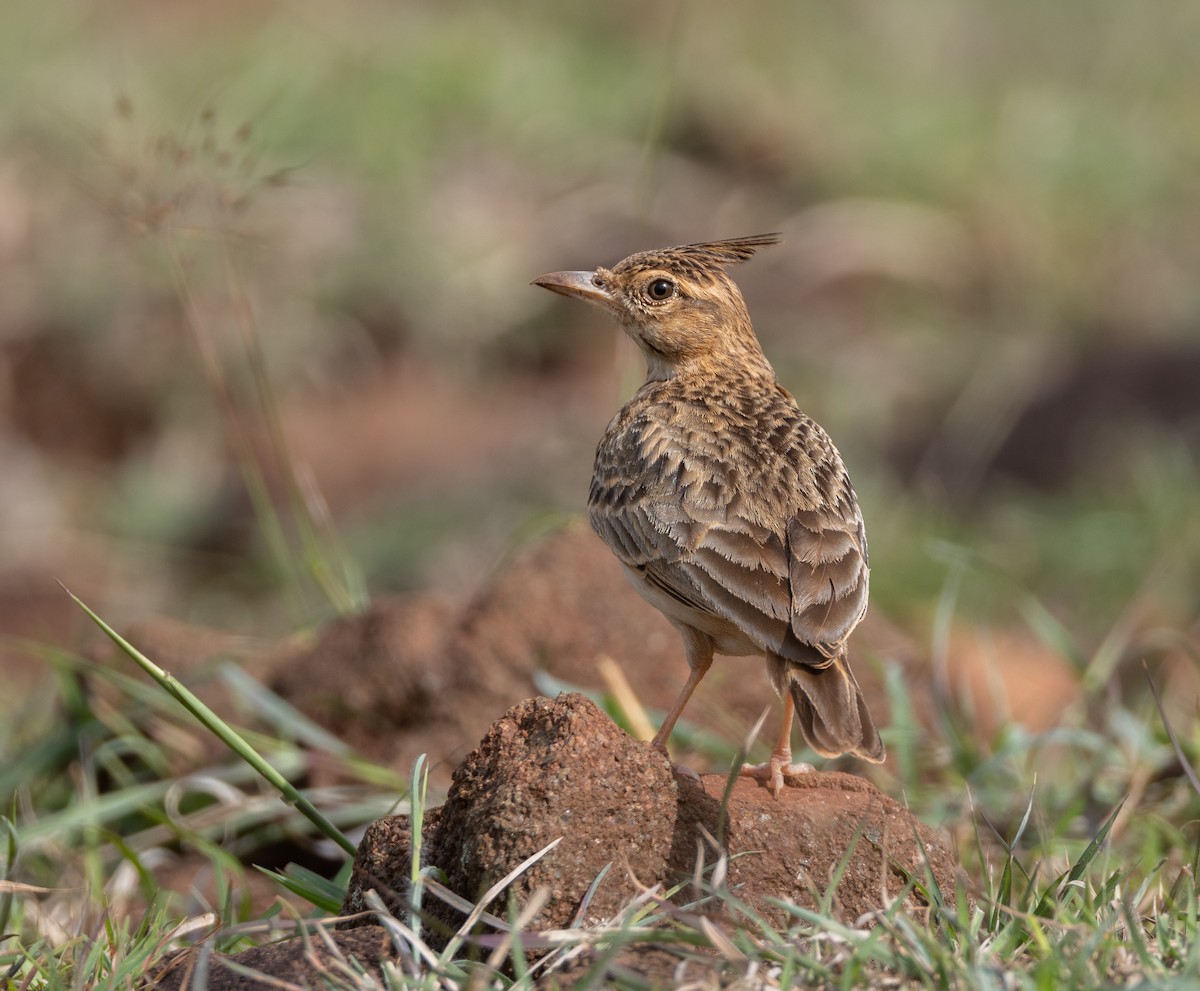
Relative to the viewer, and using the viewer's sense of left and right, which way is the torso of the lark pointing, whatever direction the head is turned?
facing away from the viewer and to the left of the viewer
